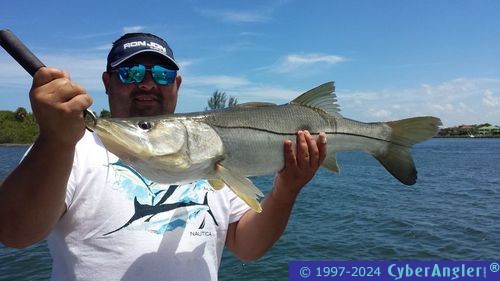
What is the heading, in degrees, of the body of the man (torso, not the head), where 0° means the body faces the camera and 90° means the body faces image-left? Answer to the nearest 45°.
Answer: approximately 0°

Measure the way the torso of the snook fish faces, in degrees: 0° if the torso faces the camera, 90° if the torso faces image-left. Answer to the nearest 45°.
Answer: approximately 90°
